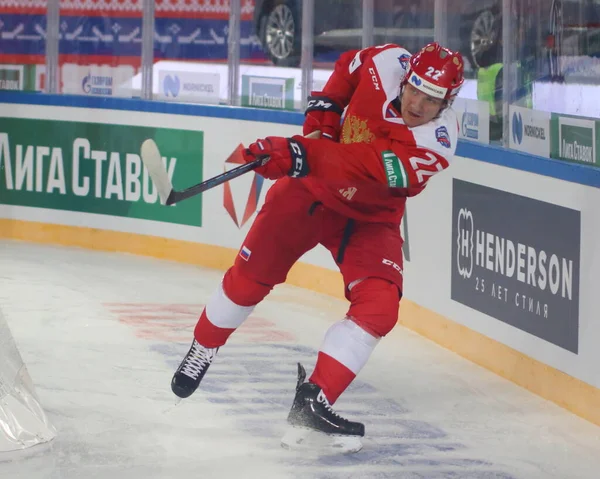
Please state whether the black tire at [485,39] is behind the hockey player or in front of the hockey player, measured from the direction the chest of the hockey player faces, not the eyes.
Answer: behind

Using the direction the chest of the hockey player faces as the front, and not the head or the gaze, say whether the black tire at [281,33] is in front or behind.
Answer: behind

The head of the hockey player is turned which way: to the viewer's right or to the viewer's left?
to the viewer's left

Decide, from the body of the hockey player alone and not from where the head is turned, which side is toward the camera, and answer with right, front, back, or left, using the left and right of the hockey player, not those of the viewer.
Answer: front

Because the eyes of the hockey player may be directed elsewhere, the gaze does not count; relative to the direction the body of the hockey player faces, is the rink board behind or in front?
behind
